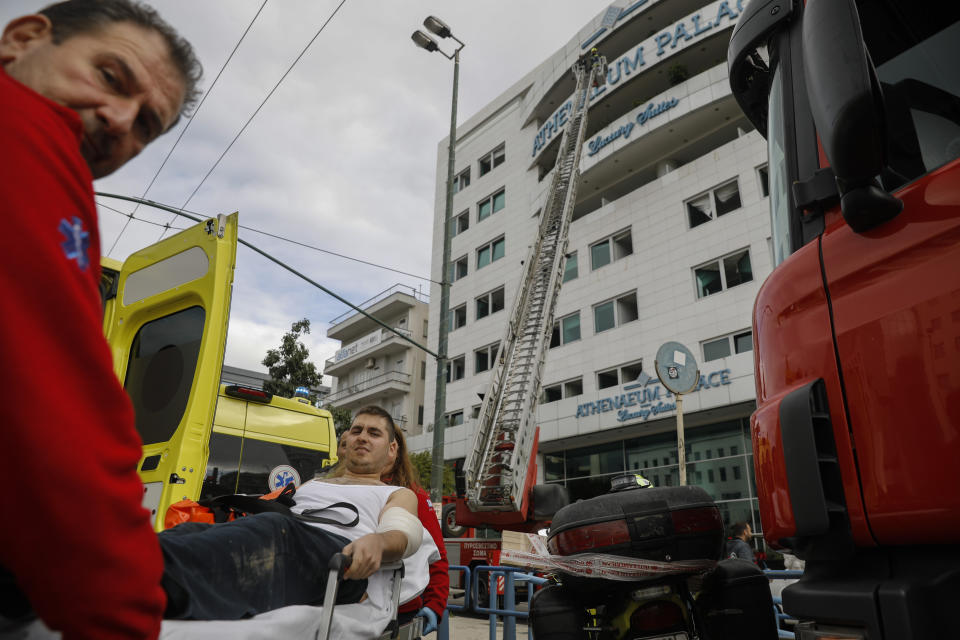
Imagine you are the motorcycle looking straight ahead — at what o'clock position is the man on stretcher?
The man on stretcher is roughly at 8 o'clock from the motorcycle.

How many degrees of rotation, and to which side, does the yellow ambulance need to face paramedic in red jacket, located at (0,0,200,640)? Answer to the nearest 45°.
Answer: approximately 135° to its right

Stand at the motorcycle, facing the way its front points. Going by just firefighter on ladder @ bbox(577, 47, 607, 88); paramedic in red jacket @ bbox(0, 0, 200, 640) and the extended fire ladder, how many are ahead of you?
2

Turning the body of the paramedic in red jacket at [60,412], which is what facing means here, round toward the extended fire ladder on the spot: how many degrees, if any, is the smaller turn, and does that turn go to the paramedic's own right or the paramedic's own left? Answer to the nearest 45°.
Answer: approximately 90° to the paramedic's own left

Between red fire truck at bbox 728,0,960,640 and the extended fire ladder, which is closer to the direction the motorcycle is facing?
the extended fire ladder

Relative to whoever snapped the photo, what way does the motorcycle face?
facing away from the viewer

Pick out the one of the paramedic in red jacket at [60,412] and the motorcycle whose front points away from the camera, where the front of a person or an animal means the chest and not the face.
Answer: the motorcycle

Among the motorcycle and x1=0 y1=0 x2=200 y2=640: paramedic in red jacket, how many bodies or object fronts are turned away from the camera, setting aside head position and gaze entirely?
1

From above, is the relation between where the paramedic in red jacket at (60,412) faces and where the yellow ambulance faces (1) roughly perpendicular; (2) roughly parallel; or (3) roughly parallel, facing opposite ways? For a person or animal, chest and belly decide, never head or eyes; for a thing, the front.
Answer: roughly perpendicular

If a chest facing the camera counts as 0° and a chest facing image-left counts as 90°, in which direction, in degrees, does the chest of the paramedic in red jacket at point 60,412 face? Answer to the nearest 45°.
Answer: approximately 315°

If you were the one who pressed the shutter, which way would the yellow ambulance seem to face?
facing away from the viewer and to the right of the viewer
